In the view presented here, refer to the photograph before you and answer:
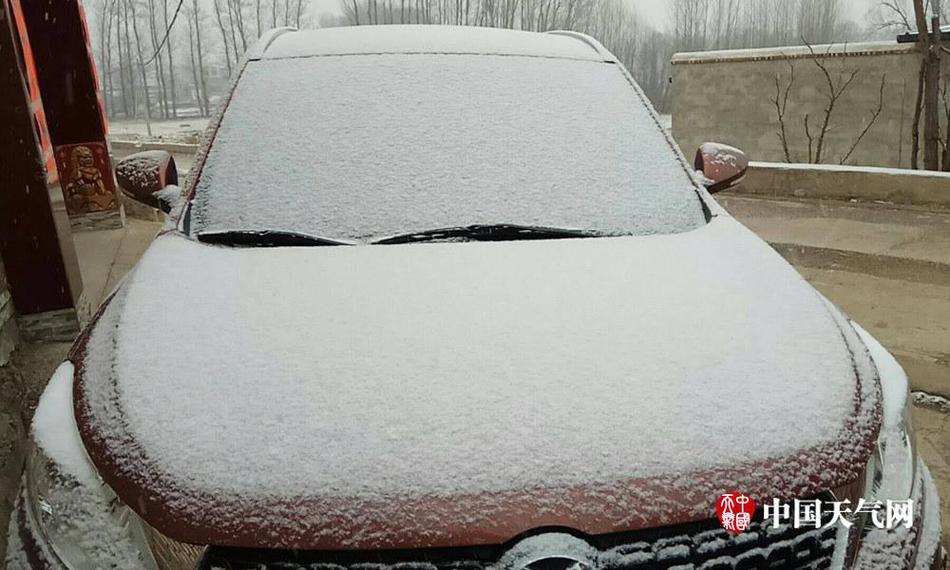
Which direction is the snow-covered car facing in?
toward the camera

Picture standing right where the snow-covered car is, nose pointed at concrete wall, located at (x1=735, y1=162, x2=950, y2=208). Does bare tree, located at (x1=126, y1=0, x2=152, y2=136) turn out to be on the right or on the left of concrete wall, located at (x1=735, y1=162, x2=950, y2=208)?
left

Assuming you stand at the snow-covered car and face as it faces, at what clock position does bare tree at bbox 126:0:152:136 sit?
The bare tree is roughly at 5 o'clock from the snow-covered car.

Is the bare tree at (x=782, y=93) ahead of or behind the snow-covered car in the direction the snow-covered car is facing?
behind

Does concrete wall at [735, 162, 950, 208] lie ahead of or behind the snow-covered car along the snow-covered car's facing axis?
behind

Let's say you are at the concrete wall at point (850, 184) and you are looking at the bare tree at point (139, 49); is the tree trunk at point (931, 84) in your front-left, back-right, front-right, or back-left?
front-right

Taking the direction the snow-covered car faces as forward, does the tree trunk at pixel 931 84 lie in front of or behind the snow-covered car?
behind
